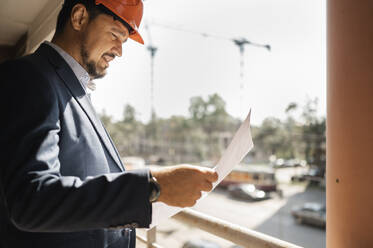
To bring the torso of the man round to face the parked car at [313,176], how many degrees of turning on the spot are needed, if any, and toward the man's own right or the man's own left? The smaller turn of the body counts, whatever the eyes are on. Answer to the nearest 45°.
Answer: approximately 45° to the man's own left

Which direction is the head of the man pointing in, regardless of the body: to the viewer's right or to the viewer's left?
to the viewer's right

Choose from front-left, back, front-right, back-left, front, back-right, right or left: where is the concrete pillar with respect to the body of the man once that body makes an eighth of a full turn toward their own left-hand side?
front-right

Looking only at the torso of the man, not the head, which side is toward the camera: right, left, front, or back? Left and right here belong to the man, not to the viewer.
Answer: right
